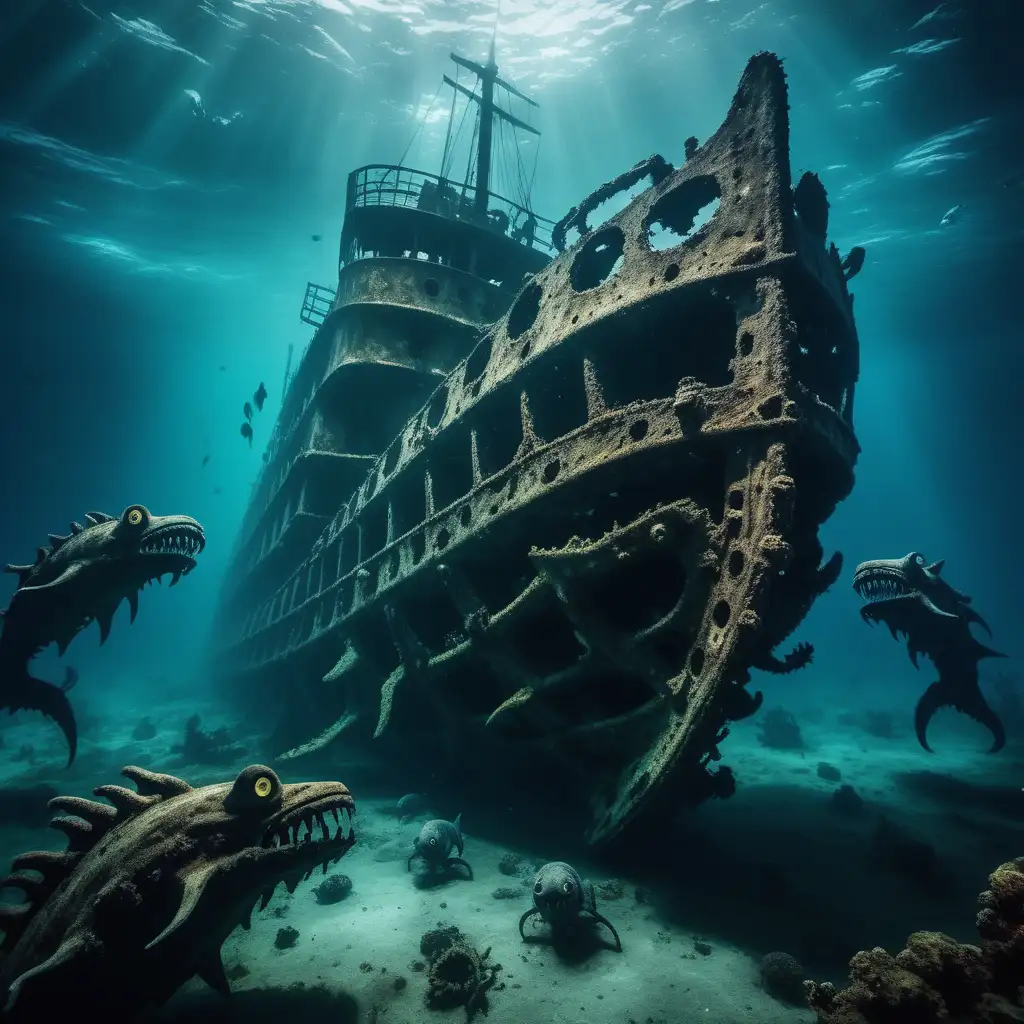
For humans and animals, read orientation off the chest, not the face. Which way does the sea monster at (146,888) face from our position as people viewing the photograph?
facing to the right of the viewer

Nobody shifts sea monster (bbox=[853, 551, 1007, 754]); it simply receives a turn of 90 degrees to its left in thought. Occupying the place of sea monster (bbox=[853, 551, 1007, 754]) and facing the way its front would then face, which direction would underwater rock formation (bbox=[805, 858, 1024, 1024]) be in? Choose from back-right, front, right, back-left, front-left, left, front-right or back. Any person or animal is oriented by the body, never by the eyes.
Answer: front

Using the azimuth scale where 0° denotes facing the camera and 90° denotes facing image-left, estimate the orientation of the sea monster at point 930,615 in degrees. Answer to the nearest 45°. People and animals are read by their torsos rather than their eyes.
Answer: approximately 90°

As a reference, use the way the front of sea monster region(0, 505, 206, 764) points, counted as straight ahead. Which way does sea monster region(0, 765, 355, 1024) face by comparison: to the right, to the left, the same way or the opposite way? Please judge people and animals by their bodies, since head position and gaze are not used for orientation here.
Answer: the same way

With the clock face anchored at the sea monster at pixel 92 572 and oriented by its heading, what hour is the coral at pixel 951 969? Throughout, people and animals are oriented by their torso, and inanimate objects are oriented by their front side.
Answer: The coral is roughly at 2 o'clock from the sea monster.

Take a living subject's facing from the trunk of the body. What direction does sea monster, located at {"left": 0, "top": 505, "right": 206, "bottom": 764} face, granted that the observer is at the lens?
facing to the right of the viewer

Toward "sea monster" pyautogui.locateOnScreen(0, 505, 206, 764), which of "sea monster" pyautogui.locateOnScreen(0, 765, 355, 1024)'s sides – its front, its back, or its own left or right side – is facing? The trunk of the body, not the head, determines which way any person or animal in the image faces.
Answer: left

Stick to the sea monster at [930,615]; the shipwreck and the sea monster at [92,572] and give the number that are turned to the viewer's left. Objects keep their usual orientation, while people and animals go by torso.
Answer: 1

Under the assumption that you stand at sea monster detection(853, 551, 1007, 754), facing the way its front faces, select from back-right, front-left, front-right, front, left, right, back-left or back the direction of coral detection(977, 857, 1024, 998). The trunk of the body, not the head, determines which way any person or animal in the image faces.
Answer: left

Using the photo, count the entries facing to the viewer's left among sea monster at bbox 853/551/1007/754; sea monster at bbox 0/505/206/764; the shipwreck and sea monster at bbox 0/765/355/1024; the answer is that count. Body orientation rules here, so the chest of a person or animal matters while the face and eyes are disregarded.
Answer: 1

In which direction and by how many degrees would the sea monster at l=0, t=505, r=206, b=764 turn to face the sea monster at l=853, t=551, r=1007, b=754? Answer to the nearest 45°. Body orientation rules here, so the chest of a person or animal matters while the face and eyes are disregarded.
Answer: approximately 45° to its right

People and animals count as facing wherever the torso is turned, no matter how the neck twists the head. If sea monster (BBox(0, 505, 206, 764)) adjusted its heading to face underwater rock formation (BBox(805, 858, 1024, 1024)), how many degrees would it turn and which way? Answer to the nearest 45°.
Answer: approximately 45° to its right

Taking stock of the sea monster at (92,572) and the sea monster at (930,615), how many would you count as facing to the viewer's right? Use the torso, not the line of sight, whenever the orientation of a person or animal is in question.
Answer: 1

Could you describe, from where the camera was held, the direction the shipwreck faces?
facing the viewer and to the right of the viewer

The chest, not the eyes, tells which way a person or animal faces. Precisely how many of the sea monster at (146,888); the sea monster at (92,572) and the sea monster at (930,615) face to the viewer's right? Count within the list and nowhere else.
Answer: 2

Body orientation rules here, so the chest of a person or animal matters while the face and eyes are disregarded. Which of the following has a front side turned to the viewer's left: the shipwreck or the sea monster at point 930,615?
the sea monster
